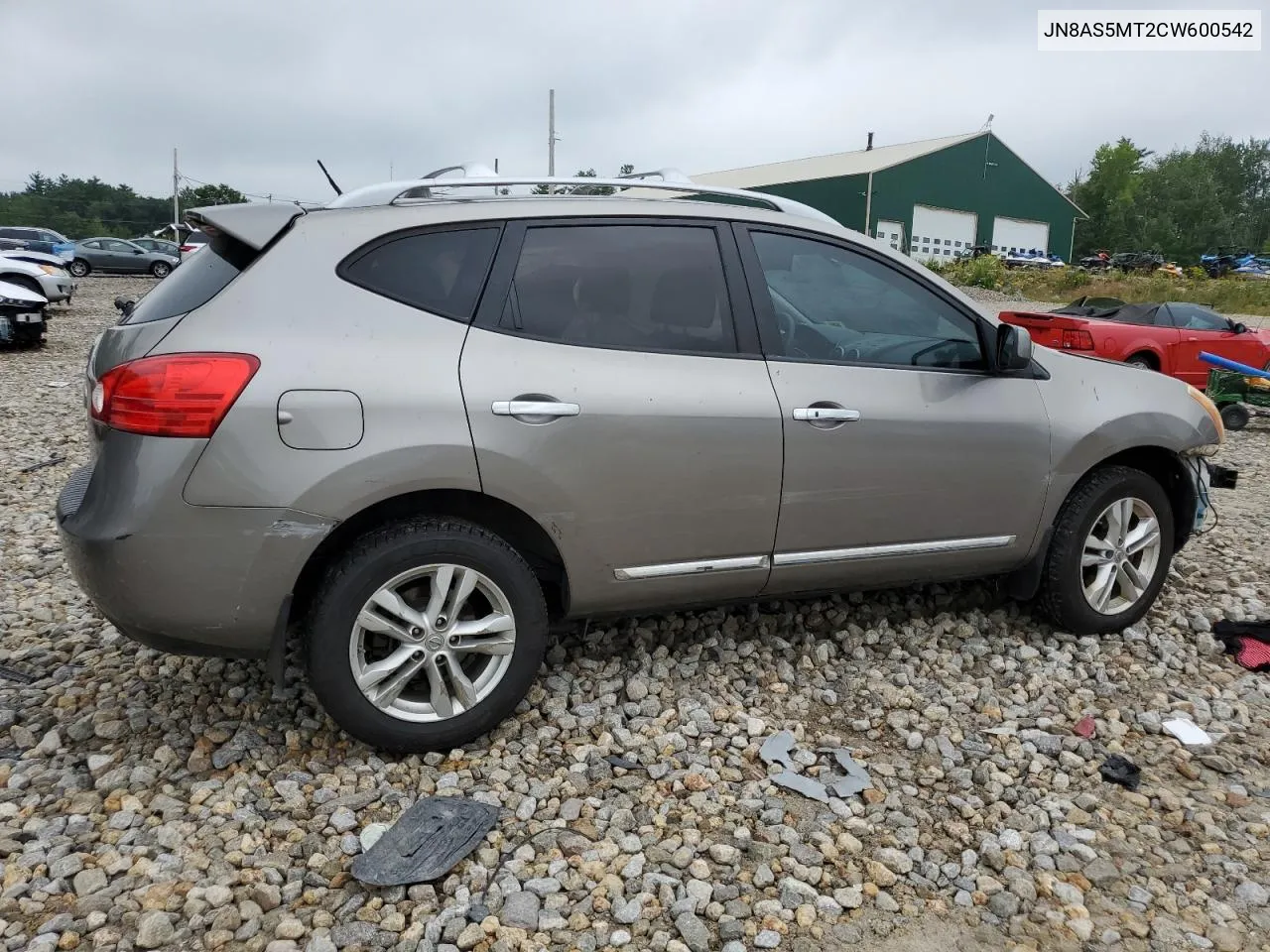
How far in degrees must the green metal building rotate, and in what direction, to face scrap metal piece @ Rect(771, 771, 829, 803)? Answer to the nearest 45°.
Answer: approximately 45° to its right

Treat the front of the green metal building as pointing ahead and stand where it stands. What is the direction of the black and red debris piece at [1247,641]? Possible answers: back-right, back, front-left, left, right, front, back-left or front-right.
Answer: front-right

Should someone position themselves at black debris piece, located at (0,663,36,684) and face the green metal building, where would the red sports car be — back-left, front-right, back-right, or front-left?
front-right

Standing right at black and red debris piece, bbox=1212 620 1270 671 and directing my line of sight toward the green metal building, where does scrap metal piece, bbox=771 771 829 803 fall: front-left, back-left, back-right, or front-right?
back-left

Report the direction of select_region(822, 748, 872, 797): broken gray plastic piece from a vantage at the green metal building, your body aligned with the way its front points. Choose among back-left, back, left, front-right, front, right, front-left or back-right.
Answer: front-right

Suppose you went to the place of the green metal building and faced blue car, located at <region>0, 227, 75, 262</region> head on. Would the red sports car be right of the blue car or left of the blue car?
left

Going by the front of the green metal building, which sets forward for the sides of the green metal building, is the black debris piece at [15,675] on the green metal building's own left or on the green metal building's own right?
on the green metal building's own right

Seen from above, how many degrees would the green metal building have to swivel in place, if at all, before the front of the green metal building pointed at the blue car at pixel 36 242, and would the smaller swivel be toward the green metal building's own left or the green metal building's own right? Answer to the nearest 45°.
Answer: approximately 90° to the green metal building's own right
